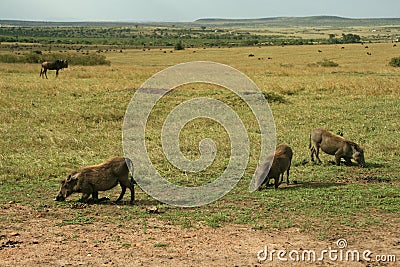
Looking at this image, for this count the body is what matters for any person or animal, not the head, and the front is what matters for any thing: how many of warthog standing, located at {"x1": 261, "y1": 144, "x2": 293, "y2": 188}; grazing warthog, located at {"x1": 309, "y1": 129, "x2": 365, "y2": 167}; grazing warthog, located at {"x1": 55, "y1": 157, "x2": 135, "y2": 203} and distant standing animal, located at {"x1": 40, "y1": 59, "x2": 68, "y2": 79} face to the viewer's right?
2

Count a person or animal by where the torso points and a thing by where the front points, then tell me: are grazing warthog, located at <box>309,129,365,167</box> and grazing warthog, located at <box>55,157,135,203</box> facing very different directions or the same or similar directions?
very different directions

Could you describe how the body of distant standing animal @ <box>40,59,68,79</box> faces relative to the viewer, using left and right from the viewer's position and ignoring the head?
facing to the right of the viewer

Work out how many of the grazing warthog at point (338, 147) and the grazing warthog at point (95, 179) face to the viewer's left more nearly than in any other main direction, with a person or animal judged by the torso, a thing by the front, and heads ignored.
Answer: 1

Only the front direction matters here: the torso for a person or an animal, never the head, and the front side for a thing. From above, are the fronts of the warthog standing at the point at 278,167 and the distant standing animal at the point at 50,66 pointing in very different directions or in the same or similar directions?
very different directions

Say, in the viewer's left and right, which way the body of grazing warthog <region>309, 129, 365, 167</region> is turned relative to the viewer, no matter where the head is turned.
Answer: facing to the right of the viewer

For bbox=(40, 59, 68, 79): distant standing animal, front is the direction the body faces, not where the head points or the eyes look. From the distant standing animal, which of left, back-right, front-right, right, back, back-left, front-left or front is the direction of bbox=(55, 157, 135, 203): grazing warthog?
right

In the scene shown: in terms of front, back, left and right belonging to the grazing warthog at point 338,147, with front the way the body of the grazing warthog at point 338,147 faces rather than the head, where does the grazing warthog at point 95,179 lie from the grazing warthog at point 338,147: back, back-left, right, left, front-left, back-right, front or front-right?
back-right

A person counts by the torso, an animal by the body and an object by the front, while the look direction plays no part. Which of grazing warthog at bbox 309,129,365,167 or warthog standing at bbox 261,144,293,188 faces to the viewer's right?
the grazing warthog

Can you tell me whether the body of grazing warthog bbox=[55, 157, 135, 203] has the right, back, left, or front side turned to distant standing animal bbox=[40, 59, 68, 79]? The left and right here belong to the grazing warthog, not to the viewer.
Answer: right

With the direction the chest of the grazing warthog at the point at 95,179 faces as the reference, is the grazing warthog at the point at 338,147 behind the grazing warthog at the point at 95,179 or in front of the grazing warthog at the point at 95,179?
behind

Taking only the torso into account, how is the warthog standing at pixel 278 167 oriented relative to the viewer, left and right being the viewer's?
facing the viewer and to the left of the viewer

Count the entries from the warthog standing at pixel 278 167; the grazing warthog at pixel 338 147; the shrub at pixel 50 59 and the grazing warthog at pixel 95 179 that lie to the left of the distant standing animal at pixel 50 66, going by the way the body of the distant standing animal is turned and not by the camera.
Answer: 1

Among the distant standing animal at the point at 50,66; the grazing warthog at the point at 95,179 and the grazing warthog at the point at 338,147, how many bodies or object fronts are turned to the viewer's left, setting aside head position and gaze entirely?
1

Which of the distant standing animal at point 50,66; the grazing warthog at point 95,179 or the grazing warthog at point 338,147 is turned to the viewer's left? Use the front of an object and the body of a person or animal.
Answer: the grazing warthog at point 95,179

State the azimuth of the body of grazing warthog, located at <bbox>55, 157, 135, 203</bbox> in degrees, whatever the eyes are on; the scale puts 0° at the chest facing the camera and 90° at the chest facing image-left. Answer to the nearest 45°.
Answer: approximately 90°
